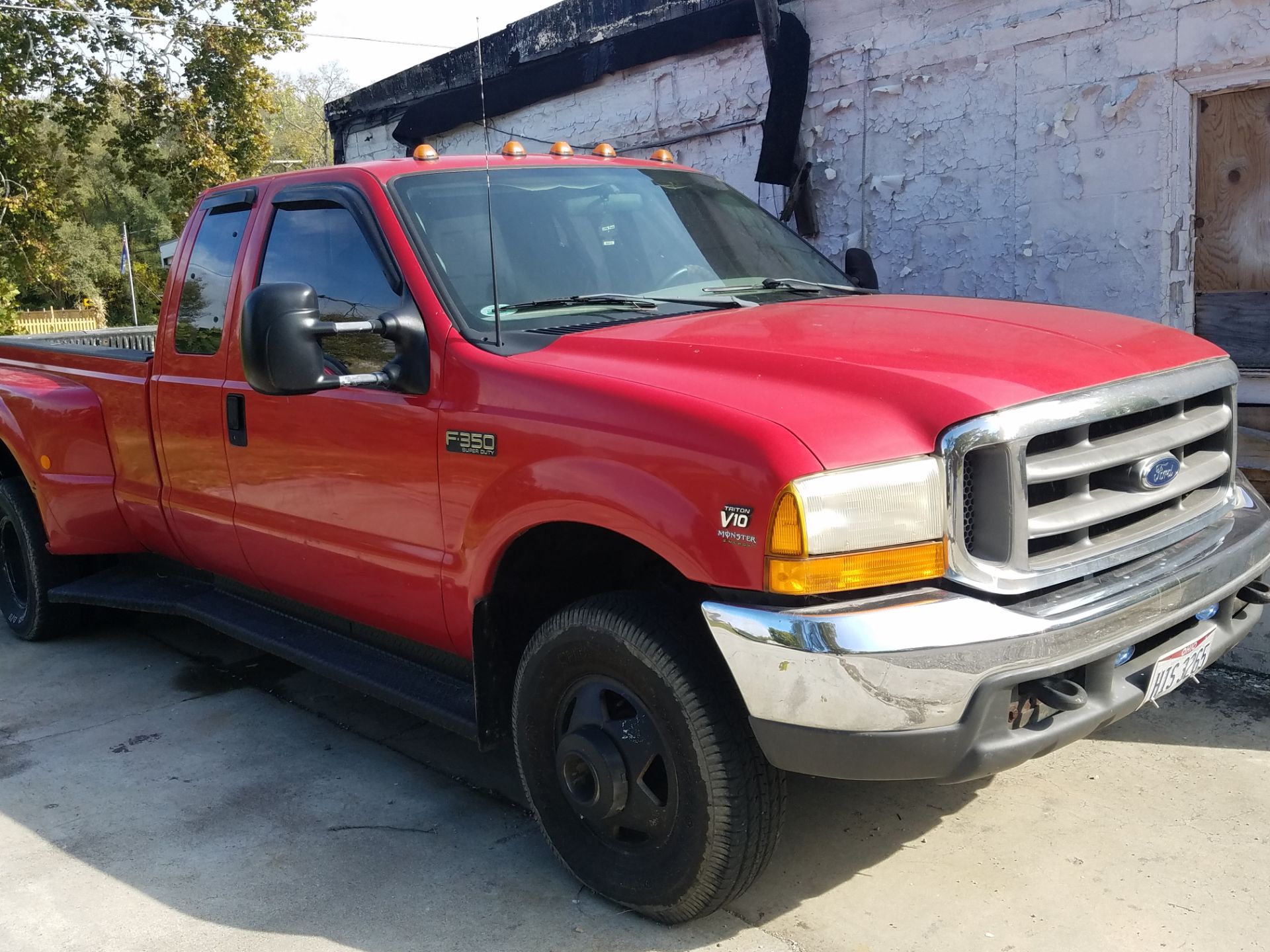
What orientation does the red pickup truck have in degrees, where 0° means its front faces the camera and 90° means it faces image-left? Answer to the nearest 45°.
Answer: approximately 315°

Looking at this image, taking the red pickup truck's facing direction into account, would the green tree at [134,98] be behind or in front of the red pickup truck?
behind

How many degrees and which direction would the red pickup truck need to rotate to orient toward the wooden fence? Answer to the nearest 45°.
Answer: approximately 180°

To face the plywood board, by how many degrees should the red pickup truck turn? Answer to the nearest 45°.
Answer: approximately 90° to its left

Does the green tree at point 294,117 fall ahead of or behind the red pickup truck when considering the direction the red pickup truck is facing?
behind

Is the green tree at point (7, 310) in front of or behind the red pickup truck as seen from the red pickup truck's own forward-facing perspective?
behind
